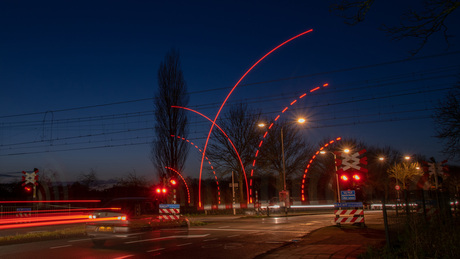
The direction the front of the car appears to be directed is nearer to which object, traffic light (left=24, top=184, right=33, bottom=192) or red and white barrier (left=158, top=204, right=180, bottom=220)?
the red and white barrier

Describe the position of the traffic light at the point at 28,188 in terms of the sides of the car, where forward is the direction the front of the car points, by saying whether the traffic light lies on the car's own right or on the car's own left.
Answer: on the car's own left

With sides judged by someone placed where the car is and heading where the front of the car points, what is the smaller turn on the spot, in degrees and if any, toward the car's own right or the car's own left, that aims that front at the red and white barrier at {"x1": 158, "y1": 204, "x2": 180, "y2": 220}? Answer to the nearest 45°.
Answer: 0° — it already faces it

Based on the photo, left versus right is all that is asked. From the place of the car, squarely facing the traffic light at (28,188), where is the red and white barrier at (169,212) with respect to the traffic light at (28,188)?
right

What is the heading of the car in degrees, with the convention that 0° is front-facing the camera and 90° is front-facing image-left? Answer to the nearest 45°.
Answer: approximately 225°
